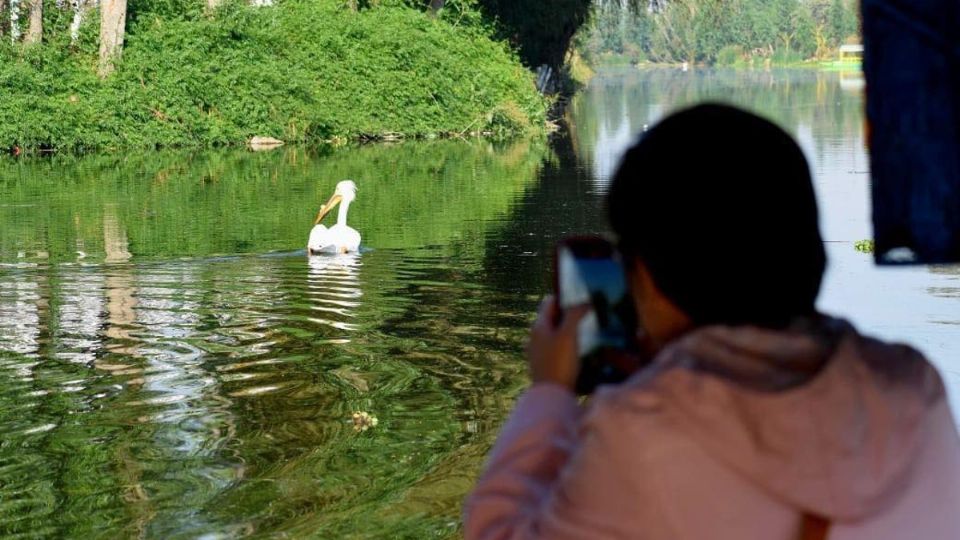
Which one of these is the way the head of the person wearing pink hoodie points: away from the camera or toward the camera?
away from the camera

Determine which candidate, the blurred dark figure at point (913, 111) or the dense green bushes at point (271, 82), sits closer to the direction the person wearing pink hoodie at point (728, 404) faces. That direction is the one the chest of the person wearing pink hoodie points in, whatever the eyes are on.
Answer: the dense green bushes

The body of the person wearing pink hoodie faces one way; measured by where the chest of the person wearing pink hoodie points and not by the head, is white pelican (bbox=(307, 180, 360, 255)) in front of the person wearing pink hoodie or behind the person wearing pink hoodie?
in front

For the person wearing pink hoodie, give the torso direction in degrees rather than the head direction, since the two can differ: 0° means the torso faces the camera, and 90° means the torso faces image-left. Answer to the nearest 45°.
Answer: approximately 135°

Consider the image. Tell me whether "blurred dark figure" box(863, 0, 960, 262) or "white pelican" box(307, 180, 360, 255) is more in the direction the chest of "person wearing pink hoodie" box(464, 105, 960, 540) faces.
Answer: the white pelican
